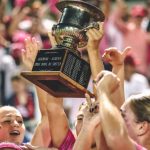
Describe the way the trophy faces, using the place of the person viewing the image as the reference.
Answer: facing the viewer and to the left of the viewer
